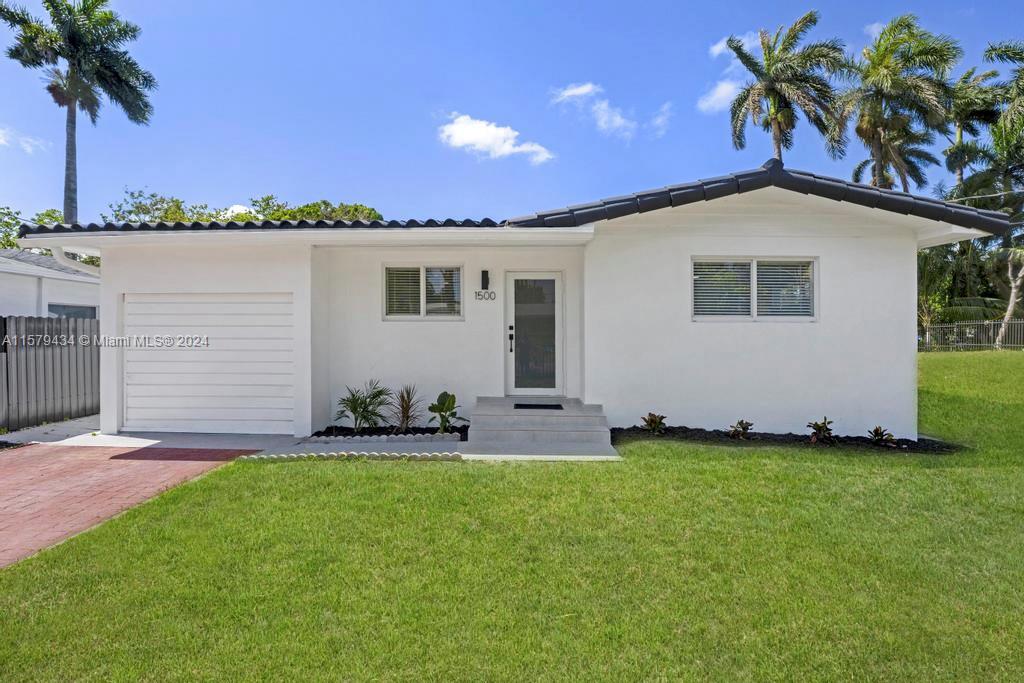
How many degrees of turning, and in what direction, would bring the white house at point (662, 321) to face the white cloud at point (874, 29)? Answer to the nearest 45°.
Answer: approximately 135° to its left

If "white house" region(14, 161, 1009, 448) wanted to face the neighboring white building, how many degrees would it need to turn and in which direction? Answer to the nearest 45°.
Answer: approximately 90° to its right

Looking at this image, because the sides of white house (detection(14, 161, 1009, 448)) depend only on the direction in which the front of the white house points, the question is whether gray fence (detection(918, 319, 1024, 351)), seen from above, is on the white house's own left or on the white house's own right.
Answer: on the white house's own left

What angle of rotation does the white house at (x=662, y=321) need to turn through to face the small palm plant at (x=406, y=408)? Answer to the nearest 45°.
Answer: approximately 90° to its right

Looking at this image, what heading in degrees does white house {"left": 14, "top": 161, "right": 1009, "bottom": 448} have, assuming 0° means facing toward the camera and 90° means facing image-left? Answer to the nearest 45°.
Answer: approximately 0°

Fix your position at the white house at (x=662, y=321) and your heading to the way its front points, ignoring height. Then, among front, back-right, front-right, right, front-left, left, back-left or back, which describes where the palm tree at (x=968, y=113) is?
back-left
